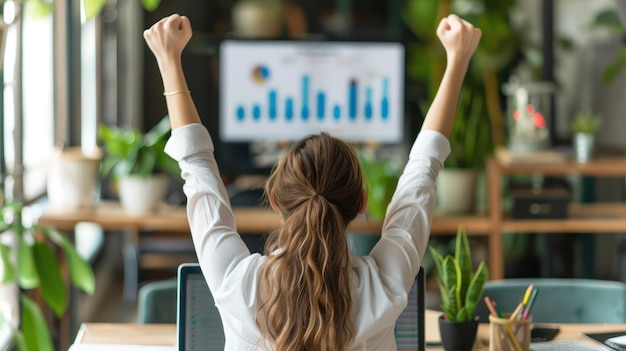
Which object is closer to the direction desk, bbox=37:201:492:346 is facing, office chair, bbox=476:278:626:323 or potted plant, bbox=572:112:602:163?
the office chair

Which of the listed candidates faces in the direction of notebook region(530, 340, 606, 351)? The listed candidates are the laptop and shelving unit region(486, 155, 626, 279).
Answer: the shelving unit

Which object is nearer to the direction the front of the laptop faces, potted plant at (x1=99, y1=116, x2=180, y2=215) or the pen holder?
the pen holder

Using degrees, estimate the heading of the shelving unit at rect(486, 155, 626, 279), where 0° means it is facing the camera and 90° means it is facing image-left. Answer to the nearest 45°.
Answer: approximately 0°

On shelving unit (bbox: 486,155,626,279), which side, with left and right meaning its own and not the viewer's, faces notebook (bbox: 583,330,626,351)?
front

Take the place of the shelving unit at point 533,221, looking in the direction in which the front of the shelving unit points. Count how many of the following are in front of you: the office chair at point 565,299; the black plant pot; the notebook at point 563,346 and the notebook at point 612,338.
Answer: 4

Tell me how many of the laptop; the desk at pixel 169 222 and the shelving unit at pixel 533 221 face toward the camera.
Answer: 3
